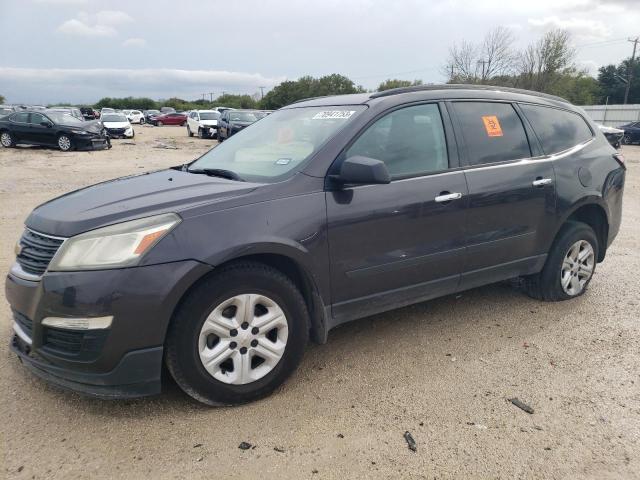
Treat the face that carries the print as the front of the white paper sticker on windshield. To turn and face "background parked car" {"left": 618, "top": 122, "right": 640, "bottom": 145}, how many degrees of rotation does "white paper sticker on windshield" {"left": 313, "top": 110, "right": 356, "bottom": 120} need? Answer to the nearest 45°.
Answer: approximately 180°

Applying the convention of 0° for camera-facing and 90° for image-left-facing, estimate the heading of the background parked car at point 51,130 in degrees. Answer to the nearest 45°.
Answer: approximately 315°

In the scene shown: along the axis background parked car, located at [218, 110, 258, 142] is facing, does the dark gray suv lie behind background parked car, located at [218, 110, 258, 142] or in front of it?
in front

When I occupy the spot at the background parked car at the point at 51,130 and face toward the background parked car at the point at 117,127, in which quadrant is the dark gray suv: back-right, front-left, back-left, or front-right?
back-right

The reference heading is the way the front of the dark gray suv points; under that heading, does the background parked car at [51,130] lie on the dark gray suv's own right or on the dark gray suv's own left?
on the dark gray suv's own right

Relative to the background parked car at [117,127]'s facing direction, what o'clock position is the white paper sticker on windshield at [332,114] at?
The white paper sticker on windshield is roughly at 12 o'clock from the background parked car.

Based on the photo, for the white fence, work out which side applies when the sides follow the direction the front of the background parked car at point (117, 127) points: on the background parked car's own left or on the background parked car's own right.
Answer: on the background parked car's own left

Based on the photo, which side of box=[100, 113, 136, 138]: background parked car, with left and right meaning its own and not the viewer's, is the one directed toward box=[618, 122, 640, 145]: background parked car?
left

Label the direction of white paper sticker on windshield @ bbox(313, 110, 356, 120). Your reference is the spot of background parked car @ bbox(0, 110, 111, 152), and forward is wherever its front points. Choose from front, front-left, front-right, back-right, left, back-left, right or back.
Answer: front-right

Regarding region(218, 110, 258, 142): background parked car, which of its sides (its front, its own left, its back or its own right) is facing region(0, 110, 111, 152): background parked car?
right

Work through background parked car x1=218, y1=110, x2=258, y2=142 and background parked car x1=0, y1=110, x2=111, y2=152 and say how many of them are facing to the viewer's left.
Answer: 0

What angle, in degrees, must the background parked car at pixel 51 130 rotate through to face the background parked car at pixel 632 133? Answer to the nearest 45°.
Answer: approximately 45° to its left
